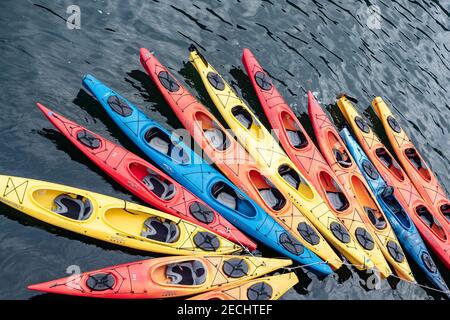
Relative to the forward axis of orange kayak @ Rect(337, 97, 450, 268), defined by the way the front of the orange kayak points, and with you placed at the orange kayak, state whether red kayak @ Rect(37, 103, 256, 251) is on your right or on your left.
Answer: on your right

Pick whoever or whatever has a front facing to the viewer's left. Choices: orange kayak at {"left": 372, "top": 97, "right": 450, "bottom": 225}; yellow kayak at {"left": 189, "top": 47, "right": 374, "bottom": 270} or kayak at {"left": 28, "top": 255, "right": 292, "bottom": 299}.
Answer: the kayak

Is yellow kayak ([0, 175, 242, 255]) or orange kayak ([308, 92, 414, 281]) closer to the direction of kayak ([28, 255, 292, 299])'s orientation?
the yellow kayak

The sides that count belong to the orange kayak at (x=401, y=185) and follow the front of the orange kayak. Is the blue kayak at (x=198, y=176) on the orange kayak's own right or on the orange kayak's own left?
on the orange kayak's own right
